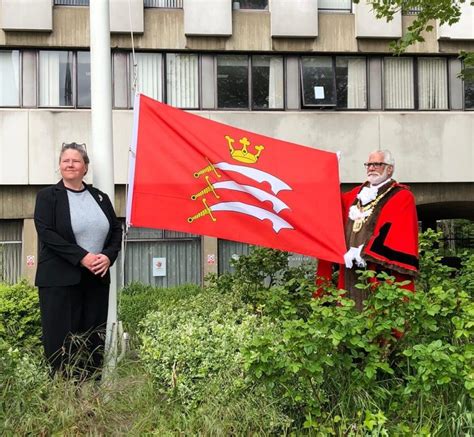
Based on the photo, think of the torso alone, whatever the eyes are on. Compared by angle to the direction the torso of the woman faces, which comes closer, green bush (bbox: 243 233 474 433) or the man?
the green bush

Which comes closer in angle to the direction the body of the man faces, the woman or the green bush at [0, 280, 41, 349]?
the woman

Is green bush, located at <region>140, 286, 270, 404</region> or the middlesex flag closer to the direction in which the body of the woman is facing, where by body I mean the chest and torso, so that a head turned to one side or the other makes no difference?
the green bush

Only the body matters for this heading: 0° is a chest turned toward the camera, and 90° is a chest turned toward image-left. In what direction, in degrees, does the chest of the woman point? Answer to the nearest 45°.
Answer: approximately 315°

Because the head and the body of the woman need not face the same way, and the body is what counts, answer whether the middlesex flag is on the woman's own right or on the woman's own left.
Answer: on the woman's own left

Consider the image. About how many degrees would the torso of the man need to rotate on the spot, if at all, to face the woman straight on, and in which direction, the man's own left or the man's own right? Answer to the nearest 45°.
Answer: approximately 45° to the man's own right

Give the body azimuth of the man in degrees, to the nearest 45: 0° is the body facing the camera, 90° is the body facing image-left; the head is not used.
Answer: approximately 45°

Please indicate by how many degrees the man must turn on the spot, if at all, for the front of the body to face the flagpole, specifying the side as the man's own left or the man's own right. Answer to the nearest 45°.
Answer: approximately 45° to the man's own right

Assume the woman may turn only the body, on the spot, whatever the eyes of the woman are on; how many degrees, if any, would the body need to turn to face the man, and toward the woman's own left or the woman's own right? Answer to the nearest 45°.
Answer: approximately 45° to the woman's own left
